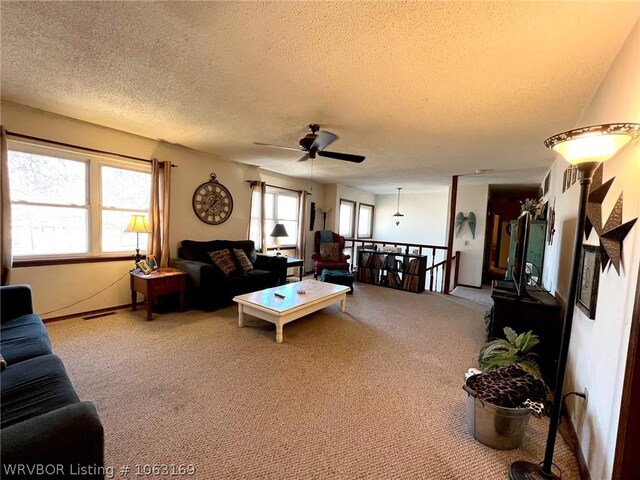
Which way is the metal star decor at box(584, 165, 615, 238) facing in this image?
to the viewer's left

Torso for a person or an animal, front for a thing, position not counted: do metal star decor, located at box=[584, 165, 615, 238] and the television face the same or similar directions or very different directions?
same or similar directions

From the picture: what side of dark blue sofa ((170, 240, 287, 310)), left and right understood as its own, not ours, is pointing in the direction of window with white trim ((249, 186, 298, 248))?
left

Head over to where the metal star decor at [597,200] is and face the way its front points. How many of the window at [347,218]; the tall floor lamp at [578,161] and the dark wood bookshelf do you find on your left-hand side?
1

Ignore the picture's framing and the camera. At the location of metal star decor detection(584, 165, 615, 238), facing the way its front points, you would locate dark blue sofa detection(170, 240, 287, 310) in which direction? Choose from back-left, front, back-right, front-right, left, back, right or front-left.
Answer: front

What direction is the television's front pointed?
to the viewer's left

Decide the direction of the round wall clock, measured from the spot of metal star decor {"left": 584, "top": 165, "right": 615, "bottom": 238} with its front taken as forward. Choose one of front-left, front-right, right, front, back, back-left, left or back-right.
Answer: front

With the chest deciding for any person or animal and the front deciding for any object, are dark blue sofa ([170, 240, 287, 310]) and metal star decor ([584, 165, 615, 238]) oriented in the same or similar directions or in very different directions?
very different directions

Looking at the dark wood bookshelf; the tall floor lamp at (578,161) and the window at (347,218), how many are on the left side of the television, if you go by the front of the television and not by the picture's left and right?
1

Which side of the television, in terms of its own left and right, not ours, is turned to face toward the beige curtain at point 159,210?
front

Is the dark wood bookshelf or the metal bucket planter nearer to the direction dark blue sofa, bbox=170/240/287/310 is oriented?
the metal bucket planter
